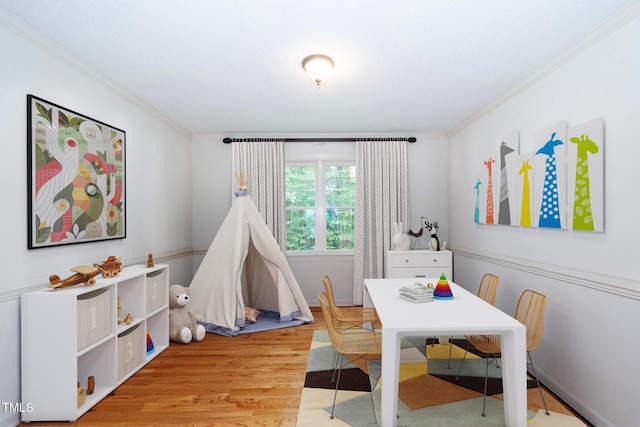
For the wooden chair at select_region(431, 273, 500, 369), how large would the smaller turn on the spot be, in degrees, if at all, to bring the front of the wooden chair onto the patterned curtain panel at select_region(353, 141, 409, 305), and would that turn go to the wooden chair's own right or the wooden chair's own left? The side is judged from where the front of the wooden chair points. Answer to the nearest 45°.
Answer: approximately 90° to the wooden chair's own right

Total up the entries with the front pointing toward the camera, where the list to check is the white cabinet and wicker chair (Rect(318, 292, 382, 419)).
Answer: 1

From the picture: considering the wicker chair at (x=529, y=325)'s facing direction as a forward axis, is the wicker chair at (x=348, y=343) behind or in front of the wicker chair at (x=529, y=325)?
in front

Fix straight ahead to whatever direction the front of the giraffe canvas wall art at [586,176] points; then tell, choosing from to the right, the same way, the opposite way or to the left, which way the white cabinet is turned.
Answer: to the left

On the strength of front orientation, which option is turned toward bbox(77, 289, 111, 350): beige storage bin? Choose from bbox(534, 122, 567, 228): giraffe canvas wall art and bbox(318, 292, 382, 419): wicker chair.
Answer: the giraffe canvas wall art

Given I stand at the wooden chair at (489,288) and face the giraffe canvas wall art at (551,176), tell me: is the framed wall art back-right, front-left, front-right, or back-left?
back-right

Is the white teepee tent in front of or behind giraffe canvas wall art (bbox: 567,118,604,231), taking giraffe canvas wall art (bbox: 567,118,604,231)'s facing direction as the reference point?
in front

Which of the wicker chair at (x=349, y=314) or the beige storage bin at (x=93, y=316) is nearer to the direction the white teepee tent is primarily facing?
the wicker chair

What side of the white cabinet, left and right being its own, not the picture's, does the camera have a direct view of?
front

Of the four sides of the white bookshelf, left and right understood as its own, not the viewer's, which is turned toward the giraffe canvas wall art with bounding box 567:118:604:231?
front

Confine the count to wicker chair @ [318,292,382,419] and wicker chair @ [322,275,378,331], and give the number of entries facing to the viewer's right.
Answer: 2

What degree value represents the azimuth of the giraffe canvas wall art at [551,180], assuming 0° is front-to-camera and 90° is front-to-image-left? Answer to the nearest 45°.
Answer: approximately 45°

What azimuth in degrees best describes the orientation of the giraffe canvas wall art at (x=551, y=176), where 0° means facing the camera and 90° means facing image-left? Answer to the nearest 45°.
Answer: approximately 45°

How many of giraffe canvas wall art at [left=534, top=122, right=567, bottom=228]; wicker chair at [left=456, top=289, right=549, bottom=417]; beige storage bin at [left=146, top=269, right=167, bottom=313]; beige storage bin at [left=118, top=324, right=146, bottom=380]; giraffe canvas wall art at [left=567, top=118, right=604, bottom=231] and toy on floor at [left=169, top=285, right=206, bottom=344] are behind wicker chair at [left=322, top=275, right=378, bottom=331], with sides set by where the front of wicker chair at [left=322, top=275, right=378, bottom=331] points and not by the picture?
3

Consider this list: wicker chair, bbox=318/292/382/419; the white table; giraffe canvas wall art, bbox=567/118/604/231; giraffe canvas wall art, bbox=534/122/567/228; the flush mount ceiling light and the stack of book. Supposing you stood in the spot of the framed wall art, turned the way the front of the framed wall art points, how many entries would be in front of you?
6

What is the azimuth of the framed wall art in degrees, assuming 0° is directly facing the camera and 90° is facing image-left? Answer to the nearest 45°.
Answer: approximately 315°
